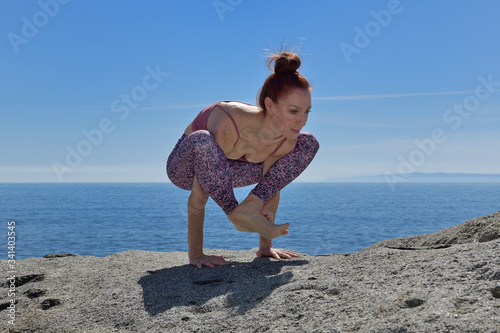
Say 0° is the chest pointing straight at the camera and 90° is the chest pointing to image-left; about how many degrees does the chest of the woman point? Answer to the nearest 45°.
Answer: approximately 315°

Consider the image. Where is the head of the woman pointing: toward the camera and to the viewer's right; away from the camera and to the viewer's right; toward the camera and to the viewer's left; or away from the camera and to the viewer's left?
toward the camera and to the viewer's right
